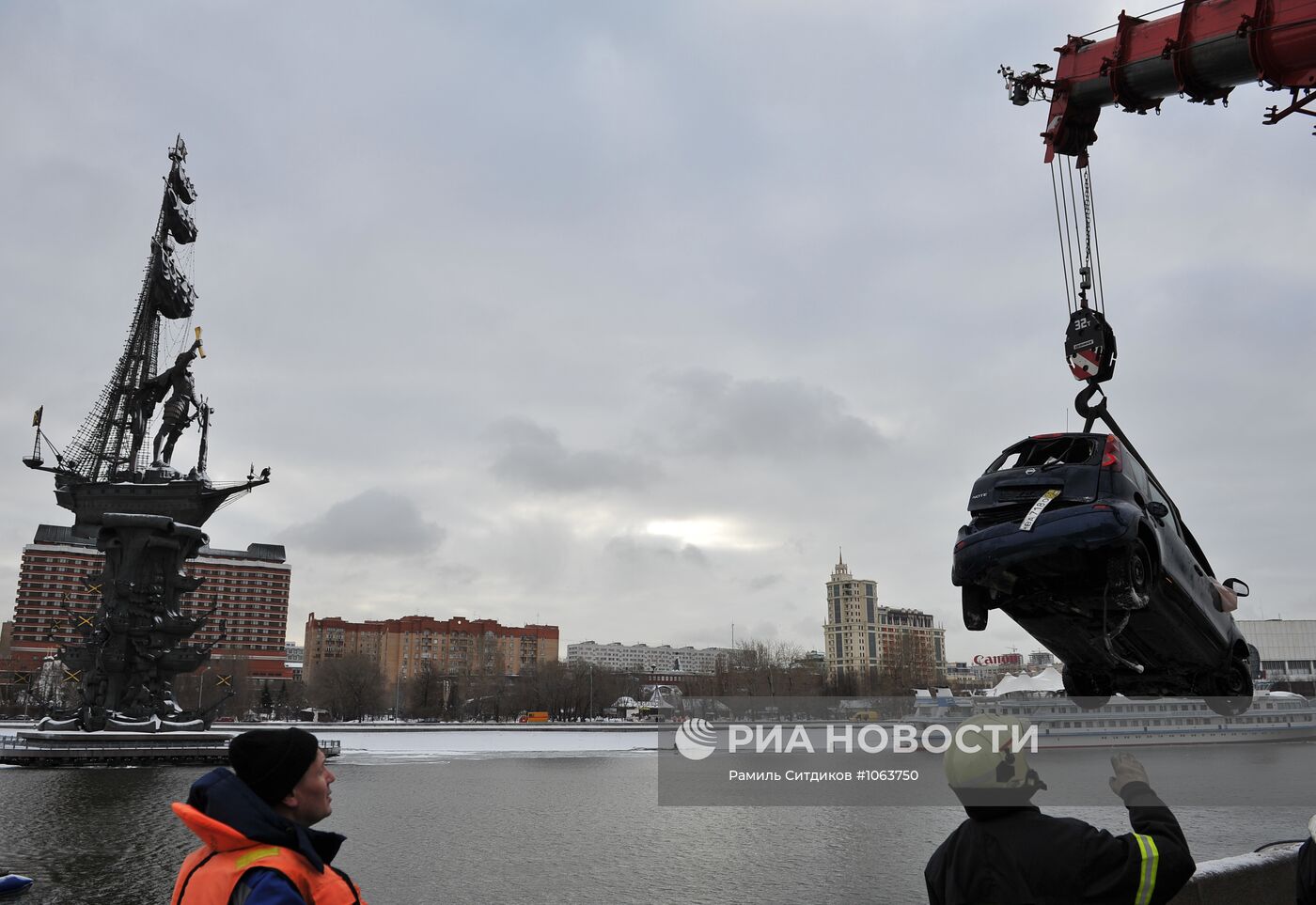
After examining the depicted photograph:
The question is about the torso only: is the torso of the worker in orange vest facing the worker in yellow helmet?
yes

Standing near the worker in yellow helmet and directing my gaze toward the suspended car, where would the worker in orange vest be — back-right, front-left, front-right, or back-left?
back-left

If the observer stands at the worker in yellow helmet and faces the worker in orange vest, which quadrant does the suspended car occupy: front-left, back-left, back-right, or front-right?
back-right

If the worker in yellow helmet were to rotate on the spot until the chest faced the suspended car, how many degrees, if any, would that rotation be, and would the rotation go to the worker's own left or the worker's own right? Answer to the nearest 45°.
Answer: approximately 45° to the worker's own left

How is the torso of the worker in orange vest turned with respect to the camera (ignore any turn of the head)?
to the viewer's right

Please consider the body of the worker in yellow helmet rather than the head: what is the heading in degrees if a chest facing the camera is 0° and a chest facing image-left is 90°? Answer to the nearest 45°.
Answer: approximately 225°

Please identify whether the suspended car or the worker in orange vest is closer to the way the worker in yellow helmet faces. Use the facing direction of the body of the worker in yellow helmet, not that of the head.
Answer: the suspended car

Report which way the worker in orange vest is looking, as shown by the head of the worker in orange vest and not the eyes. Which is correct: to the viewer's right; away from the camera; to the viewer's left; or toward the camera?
to the viewer's right
